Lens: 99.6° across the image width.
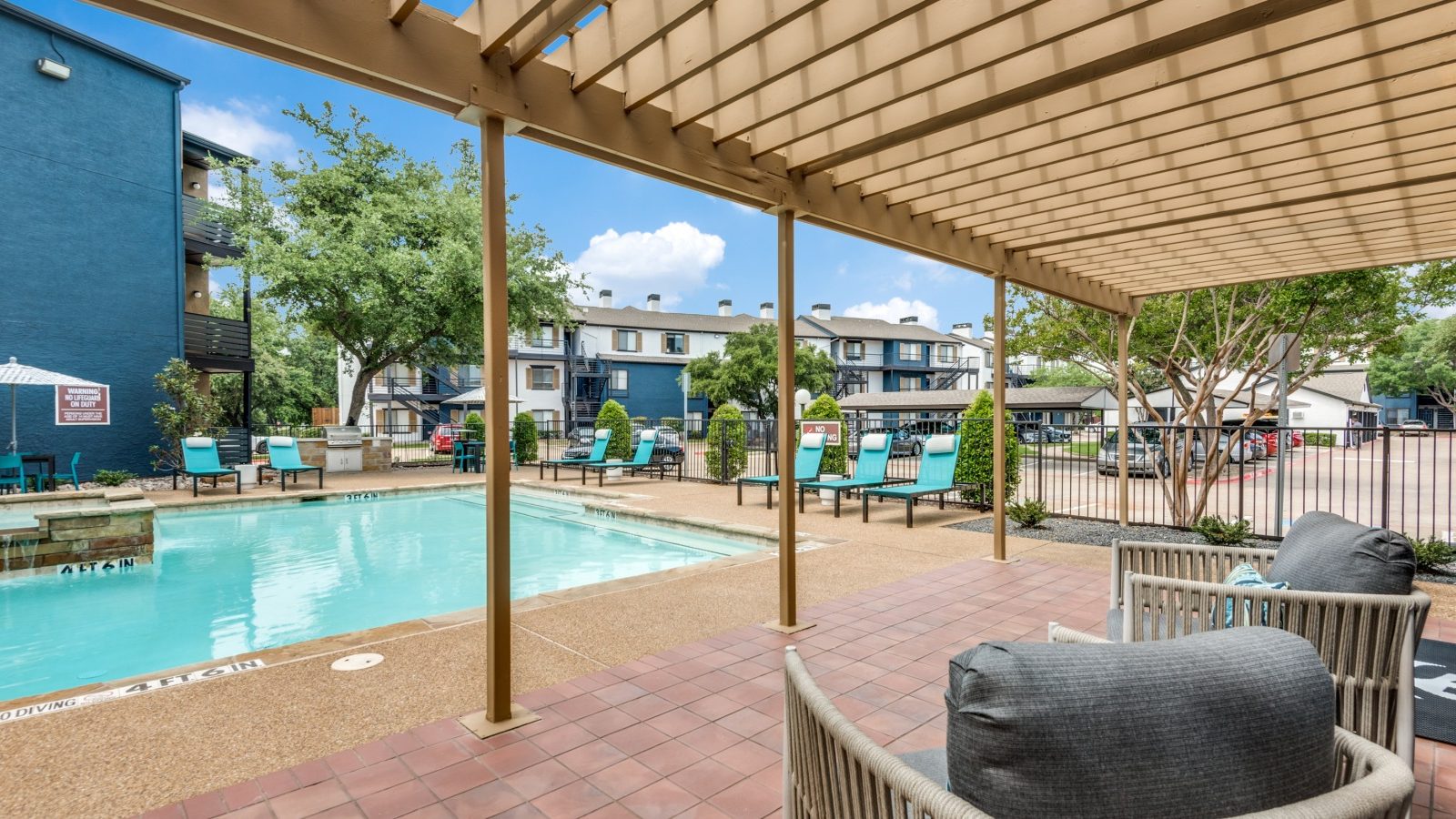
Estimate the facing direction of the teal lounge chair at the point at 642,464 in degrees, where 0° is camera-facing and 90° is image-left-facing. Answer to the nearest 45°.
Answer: approximately 45°

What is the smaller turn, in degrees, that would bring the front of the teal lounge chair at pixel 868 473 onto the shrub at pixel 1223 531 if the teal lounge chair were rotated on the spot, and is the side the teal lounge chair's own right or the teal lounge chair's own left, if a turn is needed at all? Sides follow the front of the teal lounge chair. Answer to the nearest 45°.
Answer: approximately 90° to the teal lounge chair's own left

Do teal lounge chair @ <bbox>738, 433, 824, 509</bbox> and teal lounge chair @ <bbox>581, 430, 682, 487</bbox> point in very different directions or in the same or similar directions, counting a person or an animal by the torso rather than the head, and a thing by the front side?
same or similar directions

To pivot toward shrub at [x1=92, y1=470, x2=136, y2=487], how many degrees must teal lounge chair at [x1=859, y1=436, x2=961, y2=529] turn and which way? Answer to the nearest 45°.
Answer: approximately 45° to its right

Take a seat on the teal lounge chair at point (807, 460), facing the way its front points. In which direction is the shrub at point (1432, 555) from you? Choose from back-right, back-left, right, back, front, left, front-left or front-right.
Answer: left

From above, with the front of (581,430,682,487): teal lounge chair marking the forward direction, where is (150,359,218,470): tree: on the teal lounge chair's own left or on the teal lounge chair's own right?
on the teal lounge chair's own right

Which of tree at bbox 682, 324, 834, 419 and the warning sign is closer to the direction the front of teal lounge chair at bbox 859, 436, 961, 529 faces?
the warning sign

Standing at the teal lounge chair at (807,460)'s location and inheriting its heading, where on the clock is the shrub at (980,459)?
The shrub is roughly at 8 o'clock from the teal lounge chair.

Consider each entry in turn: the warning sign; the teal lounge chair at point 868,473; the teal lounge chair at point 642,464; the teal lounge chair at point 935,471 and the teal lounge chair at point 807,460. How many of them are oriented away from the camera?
0

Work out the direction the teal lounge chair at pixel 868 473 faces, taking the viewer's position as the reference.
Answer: facing the viewer and to the left of the viewer

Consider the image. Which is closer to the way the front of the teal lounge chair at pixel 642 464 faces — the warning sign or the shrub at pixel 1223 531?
the warning sign

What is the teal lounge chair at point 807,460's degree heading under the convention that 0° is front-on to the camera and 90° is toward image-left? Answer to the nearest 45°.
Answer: approximately 45°

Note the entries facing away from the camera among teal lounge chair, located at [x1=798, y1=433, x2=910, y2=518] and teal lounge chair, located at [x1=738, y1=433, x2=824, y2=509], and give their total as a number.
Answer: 0

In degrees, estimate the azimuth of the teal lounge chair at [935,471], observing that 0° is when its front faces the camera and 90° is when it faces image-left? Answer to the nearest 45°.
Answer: approximately 45°

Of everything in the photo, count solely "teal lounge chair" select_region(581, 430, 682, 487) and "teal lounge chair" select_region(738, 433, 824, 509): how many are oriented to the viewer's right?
0

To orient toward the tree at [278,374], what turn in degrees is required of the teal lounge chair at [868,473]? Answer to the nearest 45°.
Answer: approximately 90° to its right

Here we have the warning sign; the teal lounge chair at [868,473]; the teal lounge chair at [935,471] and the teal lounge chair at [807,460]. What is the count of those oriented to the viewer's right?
0

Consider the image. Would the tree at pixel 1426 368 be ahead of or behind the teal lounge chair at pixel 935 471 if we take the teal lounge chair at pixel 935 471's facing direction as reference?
behind

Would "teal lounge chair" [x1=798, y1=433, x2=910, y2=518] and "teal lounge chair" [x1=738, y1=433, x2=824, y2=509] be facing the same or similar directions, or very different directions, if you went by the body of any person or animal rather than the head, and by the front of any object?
same or similar directions

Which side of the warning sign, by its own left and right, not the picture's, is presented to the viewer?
front

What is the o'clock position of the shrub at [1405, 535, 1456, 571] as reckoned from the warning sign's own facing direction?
The shrub is roughly at 11 o'clock from the warning sign.
